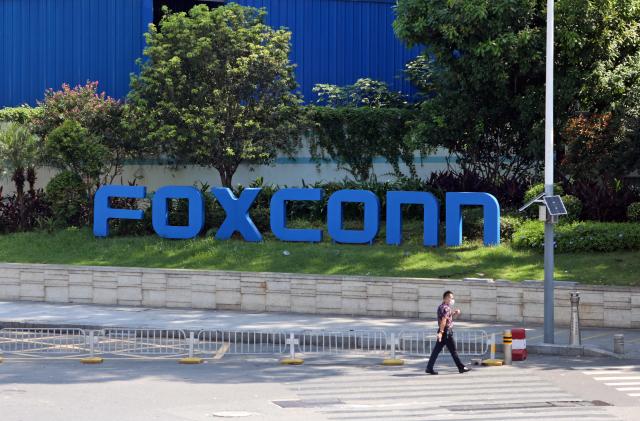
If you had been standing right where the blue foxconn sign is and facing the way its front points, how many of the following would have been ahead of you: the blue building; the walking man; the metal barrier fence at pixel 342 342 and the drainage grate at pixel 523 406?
3

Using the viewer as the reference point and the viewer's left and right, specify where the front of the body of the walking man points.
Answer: facing to the right of the viewer

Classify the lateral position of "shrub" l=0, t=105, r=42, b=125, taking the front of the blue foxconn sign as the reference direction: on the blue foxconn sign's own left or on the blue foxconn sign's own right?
on the blue foxconn sign's own right

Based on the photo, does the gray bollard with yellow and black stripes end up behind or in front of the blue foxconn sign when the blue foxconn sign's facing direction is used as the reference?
in front

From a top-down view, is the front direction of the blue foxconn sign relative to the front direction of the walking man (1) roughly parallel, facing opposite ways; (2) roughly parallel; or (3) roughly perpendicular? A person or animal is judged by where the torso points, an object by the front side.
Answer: roughly perpendicular

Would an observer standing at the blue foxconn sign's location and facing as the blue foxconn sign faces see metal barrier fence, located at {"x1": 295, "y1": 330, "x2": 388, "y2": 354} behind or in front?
in front

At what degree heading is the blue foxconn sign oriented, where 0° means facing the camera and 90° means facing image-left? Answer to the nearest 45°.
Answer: approximately 0°

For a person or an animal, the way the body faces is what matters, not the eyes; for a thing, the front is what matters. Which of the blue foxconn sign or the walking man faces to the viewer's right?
the walking man

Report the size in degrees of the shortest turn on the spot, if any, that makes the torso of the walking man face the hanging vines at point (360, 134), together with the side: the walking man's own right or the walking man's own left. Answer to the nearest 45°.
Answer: approximately 90° to the walking man's own left

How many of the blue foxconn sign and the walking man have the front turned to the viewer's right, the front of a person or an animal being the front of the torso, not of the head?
1

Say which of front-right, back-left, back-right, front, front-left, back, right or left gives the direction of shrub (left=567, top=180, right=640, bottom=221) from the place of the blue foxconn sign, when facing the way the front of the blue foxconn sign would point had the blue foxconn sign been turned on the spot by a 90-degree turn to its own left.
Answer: front
